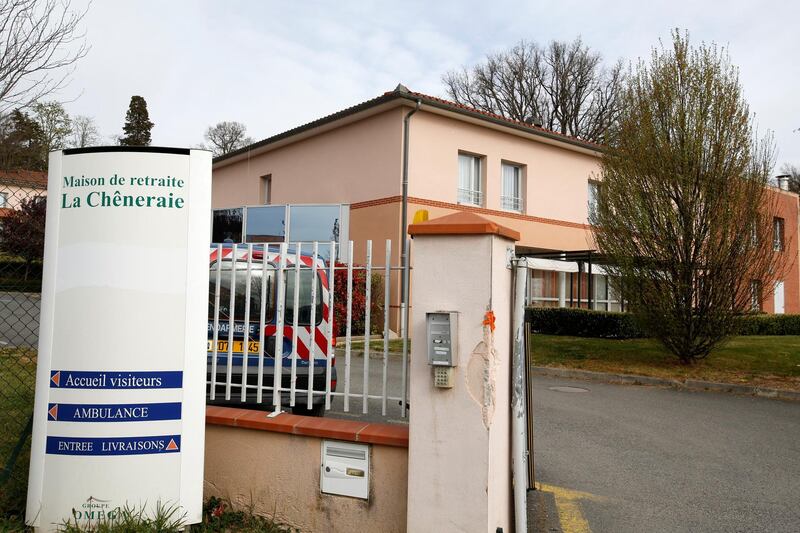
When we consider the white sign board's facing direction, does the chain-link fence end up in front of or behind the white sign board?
behind

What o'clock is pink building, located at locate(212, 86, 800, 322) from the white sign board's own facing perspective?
The pink building is roughly at 7 o'clock from the white sign board.

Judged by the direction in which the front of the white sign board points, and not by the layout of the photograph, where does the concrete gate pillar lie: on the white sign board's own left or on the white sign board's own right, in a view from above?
on the white sign board's own left

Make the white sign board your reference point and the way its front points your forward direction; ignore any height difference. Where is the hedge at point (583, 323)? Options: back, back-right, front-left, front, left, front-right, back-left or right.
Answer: back-left

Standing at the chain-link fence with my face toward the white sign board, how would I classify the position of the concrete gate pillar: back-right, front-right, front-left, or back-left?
front-left

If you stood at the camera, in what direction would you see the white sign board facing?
facing the viewer

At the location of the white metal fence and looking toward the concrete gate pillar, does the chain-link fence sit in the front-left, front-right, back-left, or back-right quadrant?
back-right
